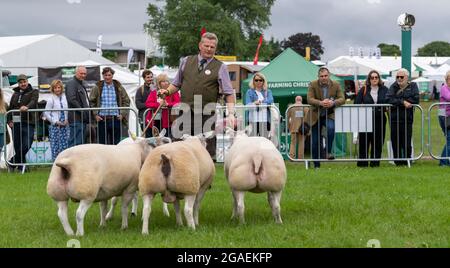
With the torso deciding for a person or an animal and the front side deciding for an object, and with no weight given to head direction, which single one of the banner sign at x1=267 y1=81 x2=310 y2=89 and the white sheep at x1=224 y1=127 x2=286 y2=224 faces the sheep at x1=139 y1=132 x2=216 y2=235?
the banner sign

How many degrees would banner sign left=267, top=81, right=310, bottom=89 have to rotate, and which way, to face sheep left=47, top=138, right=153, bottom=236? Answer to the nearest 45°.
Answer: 0° — it already faces it

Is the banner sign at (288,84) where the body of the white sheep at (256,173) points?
yes

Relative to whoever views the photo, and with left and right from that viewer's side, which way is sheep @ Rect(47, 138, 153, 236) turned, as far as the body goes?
facing away from the viewer and to the right of the viewer

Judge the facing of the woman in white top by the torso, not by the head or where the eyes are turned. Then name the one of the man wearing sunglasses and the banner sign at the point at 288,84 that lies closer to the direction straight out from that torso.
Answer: the man wearing sunglasses

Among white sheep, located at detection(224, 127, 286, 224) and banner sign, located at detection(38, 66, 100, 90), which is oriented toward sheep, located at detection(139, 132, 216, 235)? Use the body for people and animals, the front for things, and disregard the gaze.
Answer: the banner sign

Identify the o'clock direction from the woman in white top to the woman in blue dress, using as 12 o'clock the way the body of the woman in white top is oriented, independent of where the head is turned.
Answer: The woman in blue dress is roughly at 3 o'clock from the woman in white top.

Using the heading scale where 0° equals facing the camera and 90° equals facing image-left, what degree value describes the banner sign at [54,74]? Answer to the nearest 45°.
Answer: approximately 0°

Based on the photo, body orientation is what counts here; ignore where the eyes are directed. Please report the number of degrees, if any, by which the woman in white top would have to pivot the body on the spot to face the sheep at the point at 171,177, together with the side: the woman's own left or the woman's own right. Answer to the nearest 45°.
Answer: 0° — they already face it

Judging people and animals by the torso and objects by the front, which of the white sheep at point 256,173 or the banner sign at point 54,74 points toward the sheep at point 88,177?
the banner sign

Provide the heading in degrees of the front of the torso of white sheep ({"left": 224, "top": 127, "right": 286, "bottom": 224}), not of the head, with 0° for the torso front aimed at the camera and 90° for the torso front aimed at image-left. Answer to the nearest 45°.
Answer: approximately 180°

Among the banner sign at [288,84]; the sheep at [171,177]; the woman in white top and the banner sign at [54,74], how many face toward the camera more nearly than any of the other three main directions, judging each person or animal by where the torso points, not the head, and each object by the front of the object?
3

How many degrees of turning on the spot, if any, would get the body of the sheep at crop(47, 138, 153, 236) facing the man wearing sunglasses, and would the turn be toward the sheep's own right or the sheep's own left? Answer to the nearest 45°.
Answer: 0° — it already faces them

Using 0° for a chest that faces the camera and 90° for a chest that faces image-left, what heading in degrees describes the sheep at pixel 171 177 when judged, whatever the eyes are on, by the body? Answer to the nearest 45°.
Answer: approximately 225°
